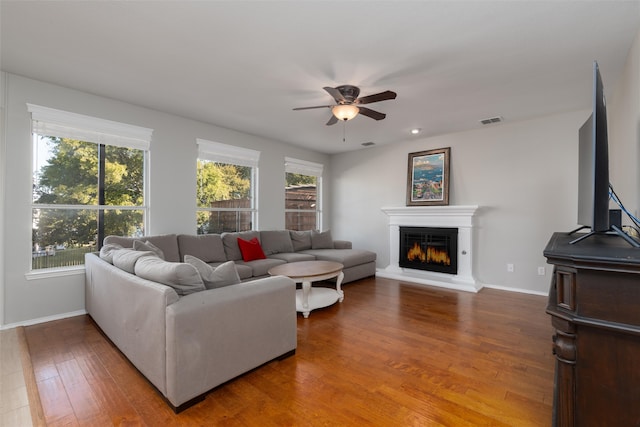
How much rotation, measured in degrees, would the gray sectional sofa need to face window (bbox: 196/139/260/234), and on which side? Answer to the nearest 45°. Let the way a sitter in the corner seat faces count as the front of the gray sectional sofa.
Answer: approximately 135° to its left

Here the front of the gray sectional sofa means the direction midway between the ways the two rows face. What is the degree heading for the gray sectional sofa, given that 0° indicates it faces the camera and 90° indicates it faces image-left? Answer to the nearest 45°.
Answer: approximately 315°

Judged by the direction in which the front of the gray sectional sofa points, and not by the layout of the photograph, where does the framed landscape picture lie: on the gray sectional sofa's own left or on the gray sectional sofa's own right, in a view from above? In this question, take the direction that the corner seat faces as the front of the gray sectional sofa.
on the gray sectional sofa's own left

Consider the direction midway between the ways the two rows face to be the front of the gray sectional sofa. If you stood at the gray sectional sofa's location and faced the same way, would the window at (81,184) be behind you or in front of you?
behind

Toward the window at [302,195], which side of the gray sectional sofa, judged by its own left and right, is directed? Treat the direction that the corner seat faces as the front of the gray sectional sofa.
left

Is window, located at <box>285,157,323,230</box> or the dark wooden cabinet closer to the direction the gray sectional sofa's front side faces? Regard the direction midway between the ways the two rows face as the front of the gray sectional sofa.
the dark wooden cabinet

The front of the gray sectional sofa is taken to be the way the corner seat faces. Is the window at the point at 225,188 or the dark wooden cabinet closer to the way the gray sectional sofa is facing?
the dark wooden cabinet

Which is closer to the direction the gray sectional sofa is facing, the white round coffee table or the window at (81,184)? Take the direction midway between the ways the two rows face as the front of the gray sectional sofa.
the white round coffee table

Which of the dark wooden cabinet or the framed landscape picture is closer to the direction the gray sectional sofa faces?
the dark wooden cabinet
